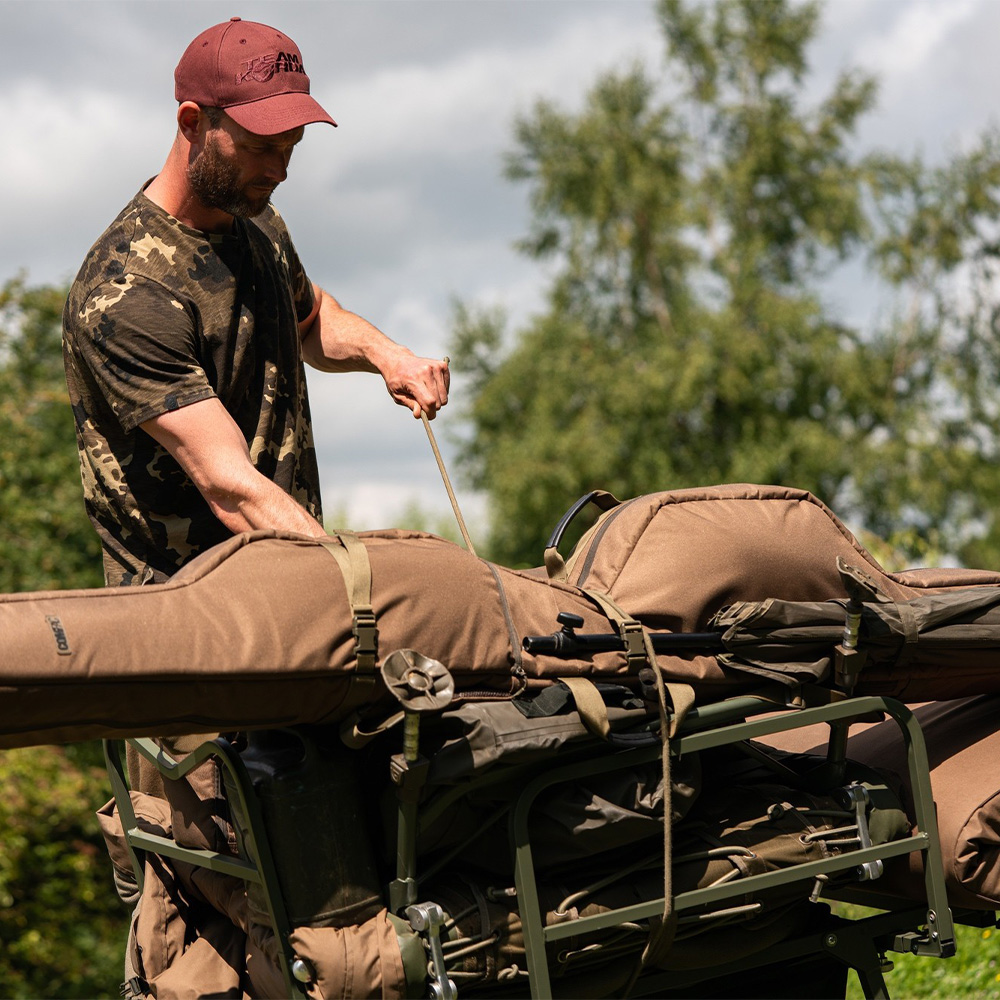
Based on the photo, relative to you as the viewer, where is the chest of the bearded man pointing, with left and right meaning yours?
facing the viewer and to the right of the viewer

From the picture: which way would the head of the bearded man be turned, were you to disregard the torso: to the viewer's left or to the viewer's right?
to the viewer's right

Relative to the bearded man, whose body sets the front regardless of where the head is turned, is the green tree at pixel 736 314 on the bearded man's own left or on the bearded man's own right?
on the bearded man's own left

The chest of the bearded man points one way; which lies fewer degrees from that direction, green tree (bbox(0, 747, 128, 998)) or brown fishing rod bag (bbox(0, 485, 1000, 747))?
the brown fishing rod bag

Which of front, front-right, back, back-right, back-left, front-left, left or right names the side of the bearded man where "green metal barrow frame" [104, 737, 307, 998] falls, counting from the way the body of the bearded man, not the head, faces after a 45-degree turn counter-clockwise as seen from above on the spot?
right

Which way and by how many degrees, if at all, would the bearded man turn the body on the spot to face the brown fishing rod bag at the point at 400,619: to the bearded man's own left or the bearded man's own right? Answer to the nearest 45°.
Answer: approximately 45° to the bearded man's own right

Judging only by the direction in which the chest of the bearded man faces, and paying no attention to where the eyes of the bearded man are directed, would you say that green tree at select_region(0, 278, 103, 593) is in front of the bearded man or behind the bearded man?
behind

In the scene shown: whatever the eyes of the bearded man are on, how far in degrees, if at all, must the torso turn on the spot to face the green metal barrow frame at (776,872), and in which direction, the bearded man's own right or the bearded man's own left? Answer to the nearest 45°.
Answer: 0° — they already face it

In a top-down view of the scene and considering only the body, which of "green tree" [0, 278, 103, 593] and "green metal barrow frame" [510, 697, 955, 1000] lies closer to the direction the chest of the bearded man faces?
the green metal barrow frame
